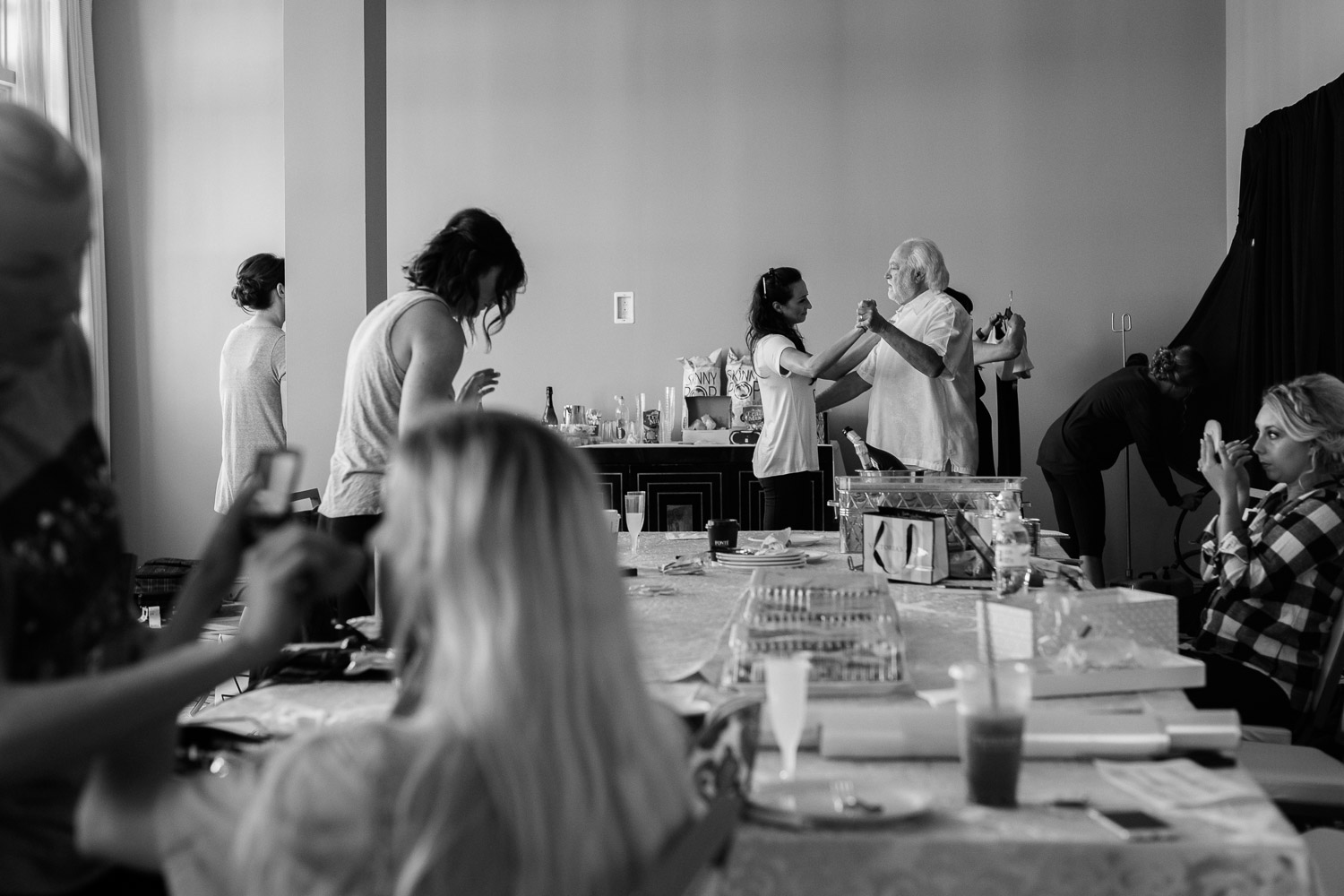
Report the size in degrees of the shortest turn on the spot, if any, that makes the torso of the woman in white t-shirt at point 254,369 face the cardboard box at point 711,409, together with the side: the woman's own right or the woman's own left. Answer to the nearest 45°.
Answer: approximately 45° to the woman's own right

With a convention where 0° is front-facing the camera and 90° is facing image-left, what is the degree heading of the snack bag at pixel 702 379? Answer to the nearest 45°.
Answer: approximately 0°

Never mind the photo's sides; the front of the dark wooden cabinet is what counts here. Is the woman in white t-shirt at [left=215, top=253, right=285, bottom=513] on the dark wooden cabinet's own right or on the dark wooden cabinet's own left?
on the dark wooden cabinet's own right

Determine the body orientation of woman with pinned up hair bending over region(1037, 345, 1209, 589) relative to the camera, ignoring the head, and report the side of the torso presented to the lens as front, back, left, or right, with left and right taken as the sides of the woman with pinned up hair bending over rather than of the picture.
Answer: right

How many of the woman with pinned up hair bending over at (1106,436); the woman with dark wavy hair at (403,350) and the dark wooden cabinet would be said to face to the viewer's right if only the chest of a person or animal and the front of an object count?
2

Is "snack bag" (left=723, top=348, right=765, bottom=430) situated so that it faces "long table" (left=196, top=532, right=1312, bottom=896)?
yes

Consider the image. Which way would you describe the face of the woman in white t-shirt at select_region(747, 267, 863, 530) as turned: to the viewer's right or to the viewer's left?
to the viewer's right

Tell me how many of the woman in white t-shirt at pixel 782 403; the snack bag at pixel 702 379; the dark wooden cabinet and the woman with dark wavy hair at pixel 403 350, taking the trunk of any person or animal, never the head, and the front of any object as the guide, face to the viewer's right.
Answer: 2

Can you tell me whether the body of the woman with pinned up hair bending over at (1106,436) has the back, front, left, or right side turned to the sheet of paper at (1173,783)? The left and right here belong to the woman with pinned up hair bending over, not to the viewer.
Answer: right

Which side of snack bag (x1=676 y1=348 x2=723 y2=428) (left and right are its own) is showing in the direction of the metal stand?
left

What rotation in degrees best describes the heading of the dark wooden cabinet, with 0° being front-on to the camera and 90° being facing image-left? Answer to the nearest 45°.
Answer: approximately 0°

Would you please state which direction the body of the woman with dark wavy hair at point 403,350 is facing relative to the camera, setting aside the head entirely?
to the viewer's right

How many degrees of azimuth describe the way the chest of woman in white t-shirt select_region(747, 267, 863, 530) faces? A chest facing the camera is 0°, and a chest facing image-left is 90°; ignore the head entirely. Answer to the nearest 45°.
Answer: approximately 270°
